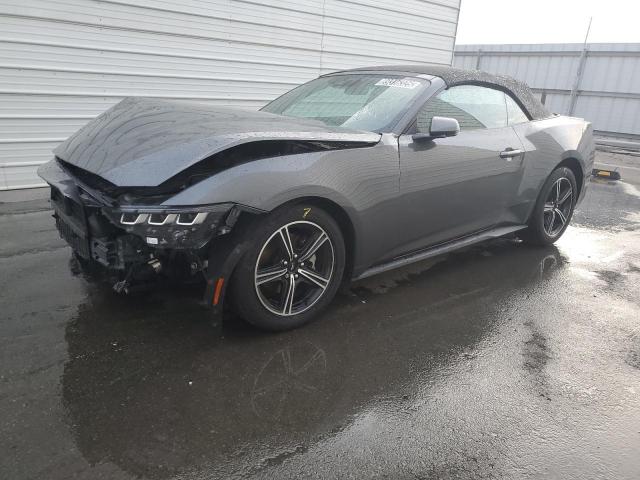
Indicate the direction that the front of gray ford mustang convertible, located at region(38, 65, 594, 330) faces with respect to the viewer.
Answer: facing the viewer and to the left of the viewer
